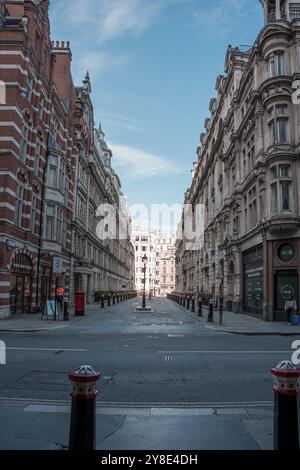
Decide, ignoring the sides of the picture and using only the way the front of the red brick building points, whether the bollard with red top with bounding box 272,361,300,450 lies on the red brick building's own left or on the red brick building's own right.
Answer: on the red brick building's own right

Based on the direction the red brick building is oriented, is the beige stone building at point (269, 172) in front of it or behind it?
in front

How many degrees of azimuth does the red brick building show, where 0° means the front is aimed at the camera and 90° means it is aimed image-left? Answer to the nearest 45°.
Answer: approximately 270°

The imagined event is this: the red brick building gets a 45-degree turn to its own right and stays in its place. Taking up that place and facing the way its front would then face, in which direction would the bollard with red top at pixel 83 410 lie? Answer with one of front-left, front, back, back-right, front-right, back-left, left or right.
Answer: front-right
